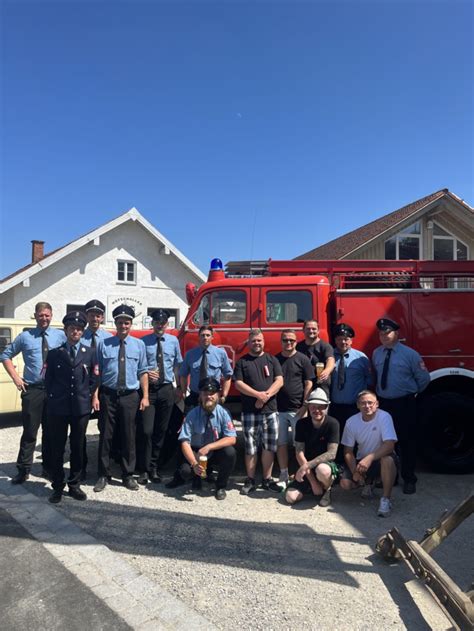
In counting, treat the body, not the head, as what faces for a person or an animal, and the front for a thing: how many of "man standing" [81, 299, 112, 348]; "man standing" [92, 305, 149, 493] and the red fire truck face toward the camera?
2

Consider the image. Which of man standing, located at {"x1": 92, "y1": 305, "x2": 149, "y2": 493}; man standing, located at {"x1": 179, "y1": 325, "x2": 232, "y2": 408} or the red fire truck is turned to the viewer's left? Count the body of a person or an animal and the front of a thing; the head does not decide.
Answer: the red fire truck

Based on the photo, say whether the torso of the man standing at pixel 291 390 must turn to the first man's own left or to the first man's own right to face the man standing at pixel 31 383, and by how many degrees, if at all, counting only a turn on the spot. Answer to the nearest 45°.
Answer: approximately 45° to the first man's own right
